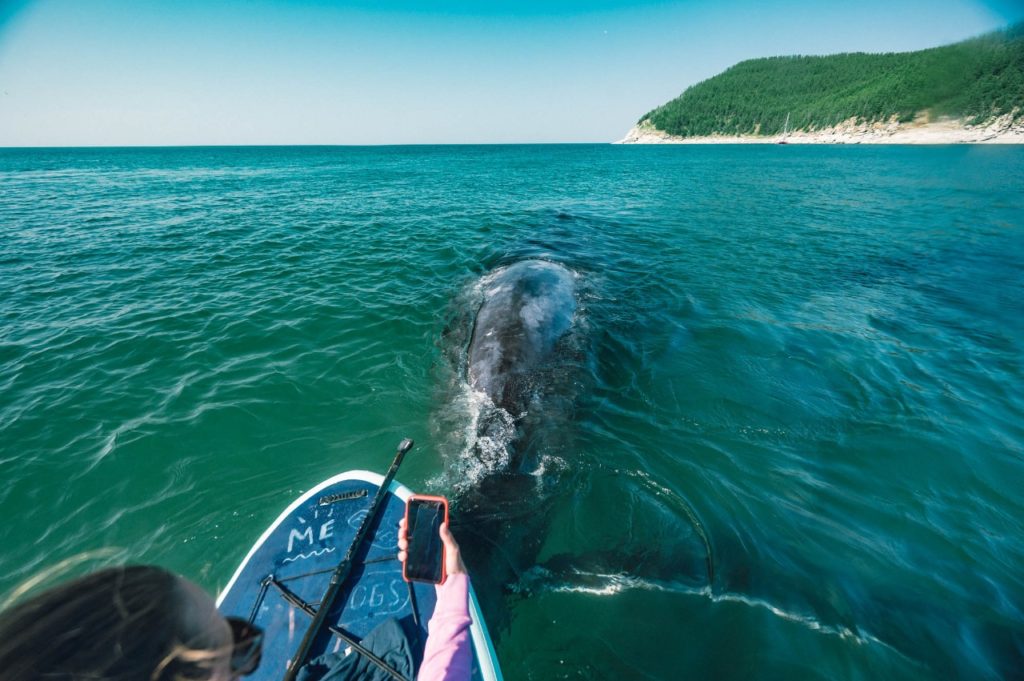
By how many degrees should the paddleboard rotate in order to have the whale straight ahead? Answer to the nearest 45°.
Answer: approximately 45° to its right

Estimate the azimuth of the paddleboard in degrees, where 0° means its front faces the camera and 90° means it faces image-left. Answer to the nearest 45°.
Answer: approximately 180°

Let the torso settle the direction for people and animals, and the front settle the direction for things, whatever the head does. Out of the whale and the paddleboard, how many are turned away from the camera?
2

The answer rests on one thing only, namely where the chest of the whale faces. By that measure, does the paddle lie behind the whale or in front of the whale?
behind

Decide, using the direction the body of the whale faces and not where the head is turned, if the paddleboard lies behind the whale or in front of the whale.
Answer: behind

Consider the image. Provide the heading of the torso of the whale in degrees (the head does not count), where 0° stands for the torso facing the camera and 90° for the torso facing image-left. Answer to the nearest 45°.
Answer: approximately 180°
